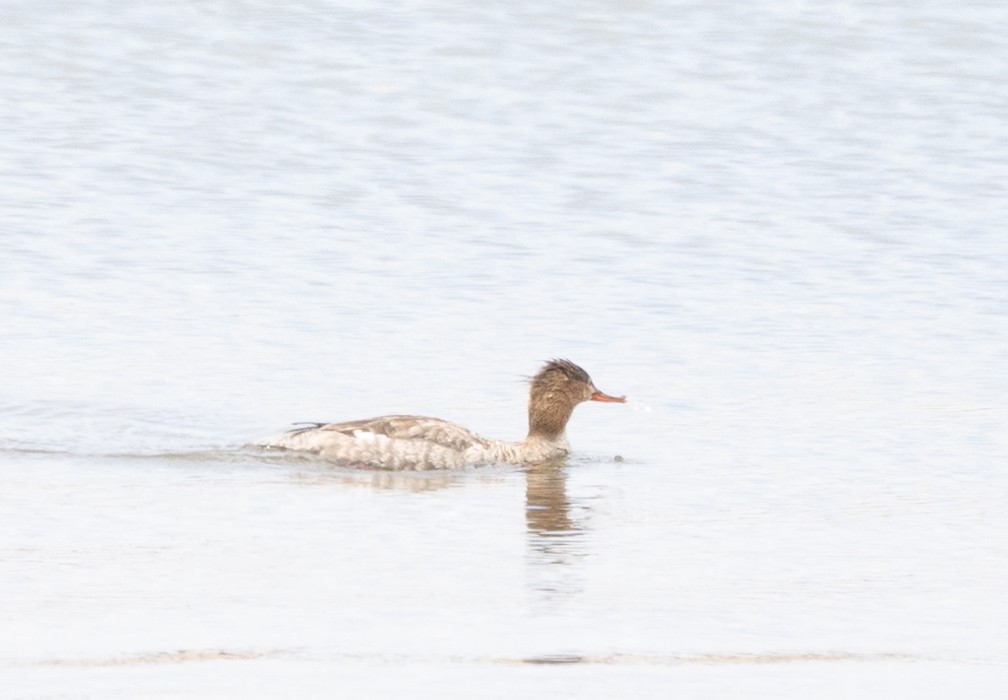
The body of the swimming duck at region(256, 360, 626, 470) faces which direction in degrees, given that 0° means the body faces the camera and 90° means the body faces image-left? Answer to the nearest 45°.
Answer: approximately 270°
